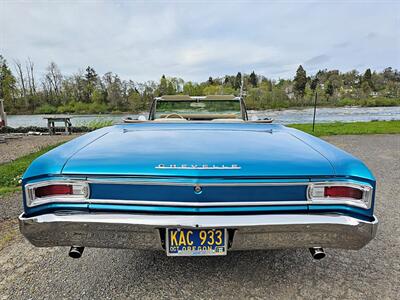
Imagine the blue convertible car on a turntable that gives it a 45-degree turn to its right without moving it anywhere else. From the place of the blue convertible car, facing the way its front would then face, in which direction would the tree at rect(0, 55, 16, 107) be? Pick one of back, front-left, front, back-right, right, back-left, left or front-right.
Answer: left

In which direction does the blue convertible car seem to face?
away from the camera

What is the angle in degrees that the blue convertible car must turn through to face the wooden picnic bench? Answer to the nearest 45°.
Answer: approximately 45° to its left
